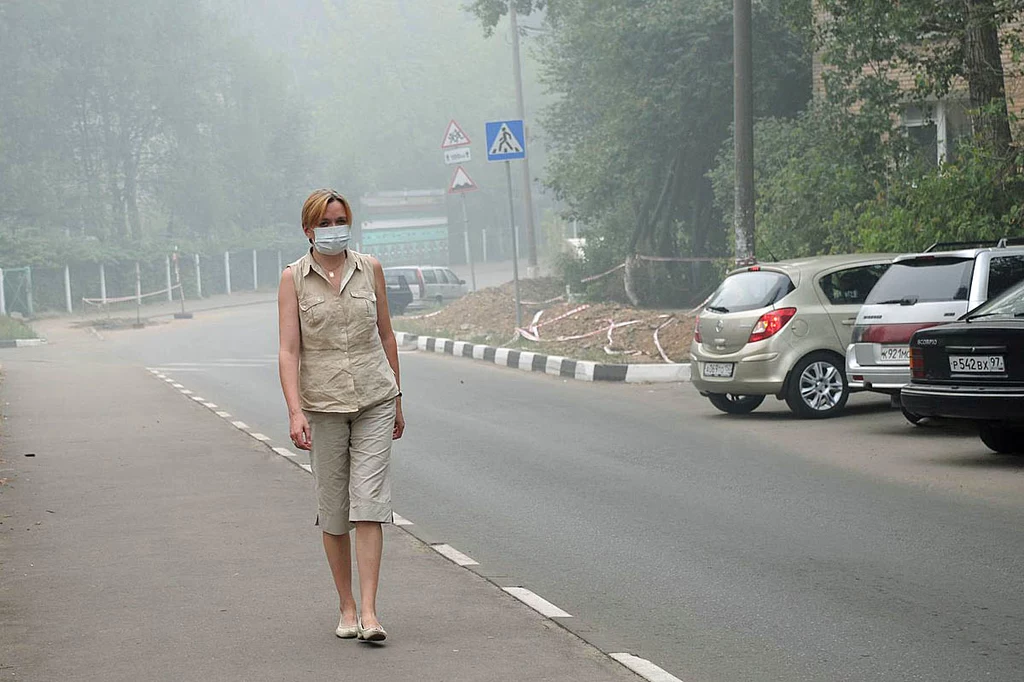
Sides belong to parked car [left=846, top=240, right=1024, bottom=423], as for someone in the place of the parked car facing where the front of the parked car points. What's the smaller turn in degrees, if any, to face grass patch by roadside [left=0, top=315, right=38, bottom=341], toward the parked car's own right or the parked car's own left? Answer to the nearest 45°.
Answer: approximately 90° to the parked car's own left

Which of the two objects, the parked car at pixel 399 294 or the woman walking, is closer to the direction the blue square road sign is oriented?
the woman walking

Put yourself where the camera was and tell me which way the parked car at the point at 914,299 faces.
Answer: facing away from the viewer and to the right of the viewer

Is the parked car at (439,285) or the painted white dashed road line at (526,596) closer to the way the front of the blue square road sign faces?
the painted white dashed road line

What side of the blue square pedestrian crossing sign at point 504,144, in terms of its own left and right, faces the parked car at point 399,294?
back

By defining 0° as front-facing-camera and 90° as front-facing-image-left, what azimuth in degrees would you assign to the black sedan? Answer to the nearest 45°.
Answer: approximately 225°

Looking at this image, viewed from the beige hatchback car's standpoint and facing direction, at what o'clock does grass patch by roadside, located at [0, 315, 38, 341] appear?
The grass patch by roadside is roughly at 9 o'clock from the beige hatchback car.
